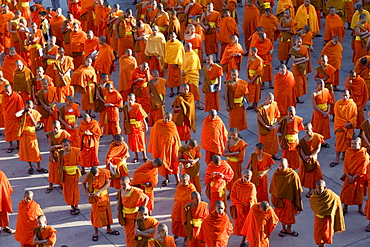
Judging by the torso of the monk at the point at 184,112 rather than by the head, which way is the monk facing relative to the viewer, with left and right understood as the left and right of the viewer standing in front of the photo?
facing the viewer

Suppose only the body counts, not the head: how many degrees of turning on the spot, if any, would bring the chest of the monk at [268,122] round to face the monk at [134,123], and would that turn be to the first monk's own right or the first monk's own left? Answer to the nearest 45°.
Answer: approximately 135° to the first monk's own right

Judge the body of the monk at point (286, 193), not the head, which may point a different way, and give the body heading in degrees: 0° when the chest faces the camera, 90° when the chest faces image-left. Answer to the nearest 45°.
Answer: approximately 0°

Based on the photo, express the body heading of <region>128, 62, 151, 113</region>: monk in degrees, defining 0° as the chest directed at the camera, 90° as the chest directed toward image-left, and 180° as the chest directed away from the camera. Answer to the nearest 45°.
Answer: approximately 315°

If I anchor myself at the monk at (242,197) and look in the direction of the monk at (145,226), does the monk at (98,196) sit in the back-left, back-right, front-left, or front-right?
front-right

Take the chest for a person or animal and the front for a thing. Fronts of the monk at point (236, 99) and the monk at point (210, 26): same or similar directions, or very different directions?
same or similar directions

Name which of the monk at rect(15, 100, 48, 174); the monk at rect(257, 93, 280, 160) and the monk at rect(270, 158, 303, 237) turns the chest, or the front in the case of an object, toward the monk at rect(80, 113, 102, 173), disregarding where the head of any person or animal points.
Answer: the monk at rect(15, 100, 48, 174)

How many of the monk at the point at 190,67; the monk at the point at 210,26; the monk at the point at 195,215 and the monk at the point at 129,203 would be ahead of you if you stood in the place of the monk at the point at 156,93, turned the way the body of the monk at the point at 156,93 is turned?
2

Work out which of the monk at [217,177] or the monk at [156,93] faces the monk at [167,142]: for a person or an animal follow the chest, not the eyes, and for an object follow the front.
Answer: the monk at [156,93]

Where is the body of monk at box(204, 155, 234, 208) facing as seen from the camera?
toward the camera

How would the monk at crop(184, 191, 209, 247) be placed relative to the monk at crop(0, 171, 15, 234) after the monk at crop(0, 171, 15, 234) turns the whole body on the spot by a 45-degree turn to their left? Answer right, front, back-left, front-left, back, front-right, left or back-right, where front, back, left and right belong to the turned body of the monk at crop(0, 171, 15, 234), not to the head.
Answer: front-right
